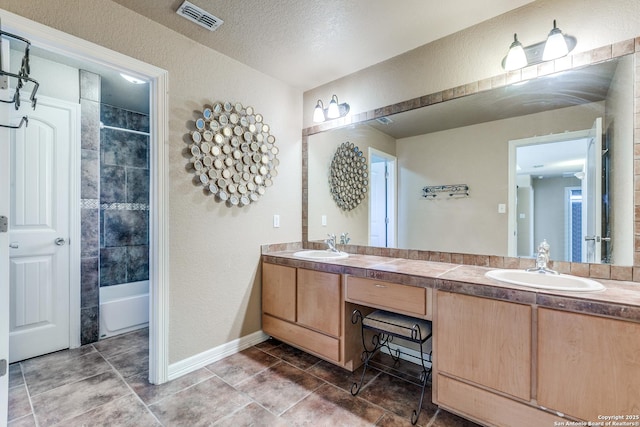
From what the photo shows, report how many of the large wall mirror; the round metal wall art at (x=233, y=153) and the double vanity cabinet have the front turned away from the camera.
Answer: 0

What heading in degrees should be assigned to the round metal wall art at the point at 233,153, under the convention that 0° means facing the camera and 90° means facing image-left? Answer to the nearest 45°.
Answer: approximately 315°

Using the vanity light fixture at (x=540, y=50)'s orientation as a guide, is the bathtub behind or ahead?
ahead

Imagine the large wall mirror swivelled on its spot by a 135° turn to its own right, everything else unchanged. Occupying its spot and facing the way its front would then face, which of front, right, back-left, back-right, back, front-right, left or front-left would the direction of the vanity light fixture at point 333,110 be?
left

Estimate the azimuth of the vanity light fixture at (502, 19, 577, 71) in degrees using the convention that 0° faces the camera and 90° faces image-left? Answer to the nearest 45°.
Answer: approximately 45°

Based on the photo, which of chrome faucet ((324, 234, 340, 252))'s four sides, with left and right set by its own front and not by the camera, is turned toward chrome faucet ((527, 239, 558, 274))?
left

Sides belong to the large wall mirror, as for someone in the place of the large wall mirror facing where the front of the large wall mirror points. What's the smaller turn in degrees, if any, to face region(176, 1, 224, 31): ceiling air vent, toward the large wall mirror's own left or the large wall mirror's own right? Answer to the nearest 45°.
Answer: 0° — it already faces it

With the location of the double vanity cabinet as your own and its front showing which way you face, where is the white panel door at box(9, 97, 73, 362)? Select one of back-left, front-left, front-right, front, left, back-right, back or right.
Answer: front-right

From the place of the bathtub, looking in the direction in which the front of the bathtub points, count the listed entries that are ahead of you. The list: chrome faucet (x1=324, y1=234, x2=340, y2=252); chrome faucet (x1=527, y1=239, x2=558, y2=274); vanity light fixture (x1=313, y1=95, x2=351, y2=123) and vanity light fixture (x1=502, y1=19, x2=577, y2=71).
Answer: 4

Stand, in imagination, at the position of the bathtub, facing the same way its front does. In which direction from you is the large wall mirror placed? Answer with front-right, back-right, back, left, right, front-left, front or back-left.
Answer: front

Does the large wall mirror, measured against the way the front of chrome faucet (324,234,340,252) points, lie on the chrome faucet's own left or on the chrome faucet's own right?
on the chrome faucet's own left

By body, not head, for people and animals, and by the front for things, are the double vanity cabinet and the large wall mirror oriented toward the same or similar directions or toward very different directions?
same or similar directions

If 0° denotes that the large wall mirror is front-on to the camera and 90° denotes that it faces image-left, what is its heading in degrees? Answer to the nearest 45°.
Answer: approximately 45°
